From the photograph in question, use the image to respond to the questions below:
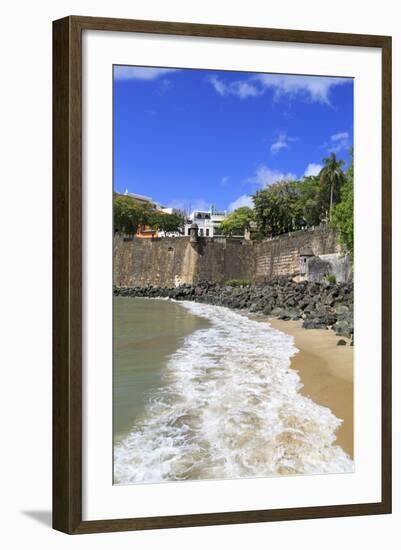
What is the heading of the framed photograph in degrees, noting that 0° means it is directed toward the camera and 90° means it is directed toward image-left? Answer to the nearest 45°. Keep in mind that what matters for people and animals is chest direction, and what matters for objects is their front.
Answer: approximately 315°

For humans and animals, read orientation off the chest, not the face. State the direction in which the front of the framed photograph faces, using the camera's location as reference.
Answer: facing the viewer and to the right of the viewer
